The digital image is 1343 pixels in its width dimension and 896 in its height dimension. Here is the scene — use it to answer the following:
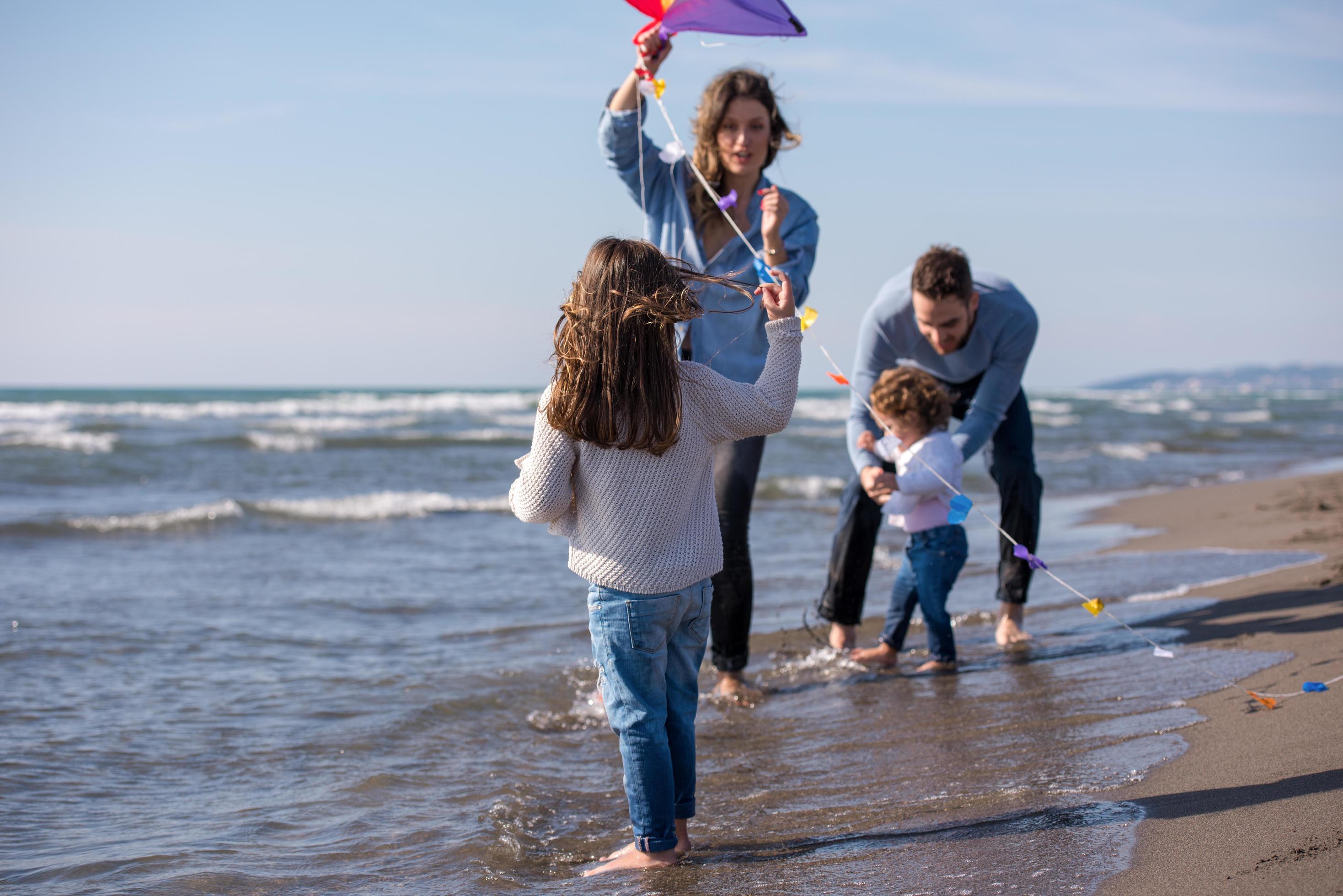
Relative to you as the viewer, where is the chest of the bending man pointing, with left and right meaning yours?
facing the viewer

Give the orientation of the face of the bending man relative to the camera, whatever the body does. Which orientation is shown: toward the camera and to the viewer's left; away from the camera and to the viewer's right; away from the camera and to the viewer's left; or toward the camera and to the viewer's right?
toward the camera and to the viewer's left

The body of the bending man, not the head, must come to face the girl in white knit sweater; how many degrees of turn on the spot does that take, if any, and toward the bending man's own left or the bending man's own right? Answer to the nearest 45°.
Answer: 0° — they already face them

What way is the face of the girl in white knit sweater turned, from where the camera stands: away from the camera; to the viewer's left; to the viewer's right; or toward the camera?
away from the camera
